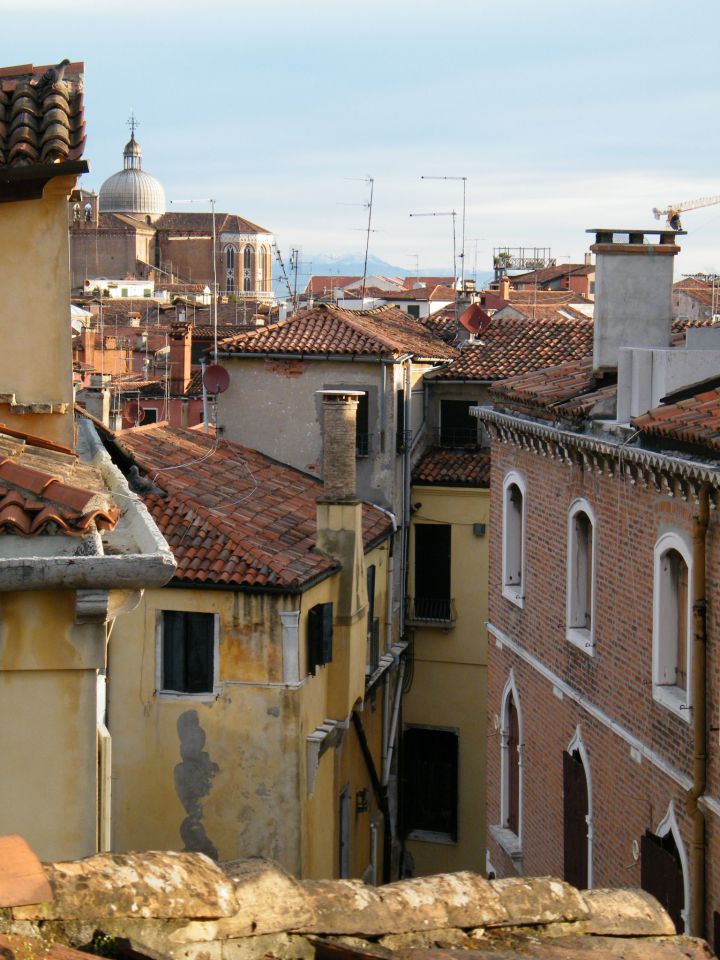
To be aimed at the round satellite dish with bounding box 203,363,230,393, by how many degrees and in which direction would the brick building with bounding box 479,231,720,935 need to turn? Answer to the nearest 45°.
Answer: approximately 90° to its right

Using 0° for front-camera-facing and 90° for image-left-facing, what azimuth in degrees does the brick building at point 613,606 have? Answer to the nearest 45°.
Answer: approximately 45°

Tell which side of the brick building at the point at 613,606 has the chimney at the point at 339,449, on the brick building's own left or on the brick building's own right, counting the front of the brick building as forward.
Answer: on the brick building's own right

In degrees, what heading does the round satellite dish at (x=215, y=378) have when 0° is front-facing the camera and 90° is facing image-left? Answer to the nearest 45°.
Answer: approximately 0°
